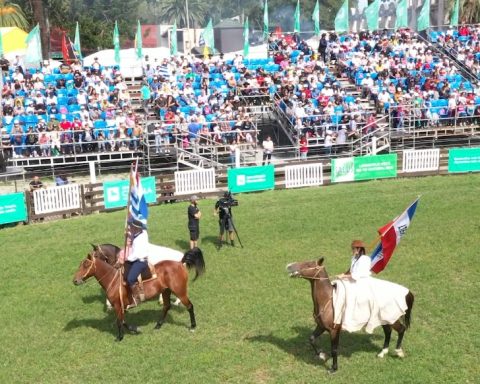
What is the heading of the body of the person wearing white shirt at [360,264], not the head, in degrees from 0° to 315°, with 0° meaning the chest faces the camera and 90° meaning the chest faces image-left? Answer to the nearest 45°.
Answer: approximately 90°

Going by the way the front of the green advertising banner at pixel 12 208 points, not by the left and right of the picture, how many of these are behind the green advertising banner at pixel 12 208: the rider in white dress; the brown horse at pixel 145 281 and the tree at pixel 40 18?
1

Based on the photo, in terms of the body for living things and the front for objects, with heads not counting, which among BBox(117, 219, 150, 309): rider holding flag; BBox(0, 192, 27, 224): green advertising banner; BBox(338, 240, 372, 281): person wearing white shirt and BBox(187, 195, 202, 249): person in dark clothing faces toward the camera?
the green advertising banner

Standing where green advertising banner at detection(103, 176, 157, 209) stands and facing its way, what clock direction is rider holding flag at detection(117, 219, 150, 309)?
The rider holding flag is roughly at 12 o'clock from the green advertising banner.

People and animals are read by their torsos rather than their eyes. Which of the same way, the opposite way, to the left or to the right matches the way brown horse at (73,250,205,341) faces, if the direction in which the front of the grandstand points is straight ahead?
to the right

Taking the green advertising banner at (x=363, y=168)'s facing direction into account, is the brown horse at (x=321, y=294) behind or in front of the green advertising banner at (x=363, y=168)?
in front

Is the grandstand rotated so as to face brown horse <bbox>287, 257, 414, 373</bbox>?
yes

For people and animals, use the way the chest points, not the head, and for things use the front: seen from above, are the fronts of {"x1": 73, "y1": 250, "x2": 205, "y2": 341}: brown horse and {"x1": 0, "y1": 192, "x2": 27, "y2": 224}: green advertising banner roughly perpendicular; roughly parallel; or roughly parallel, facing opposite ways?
roughly perpendicular

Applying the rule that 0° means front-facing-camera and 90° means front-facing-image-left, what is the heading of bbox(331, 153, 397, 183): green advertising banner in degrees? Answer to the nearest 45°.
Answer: approximately 0°

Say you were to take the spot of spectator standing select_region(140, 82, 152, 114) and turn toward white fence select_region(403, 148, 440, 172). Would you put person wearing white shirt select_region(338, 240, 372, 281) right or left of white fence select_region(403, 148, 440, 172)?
right

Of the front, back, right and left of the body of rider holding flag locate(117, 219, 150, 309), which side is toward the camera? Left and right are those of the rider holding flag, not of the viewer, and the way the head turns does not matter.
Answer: left

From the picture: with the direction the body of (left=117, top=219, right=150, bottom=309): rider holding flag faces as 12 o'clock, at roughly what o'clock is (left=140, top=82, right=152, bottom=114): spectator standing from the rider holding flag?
The spectator standing is roughly at 3 o'clock from the rider holding flag.
